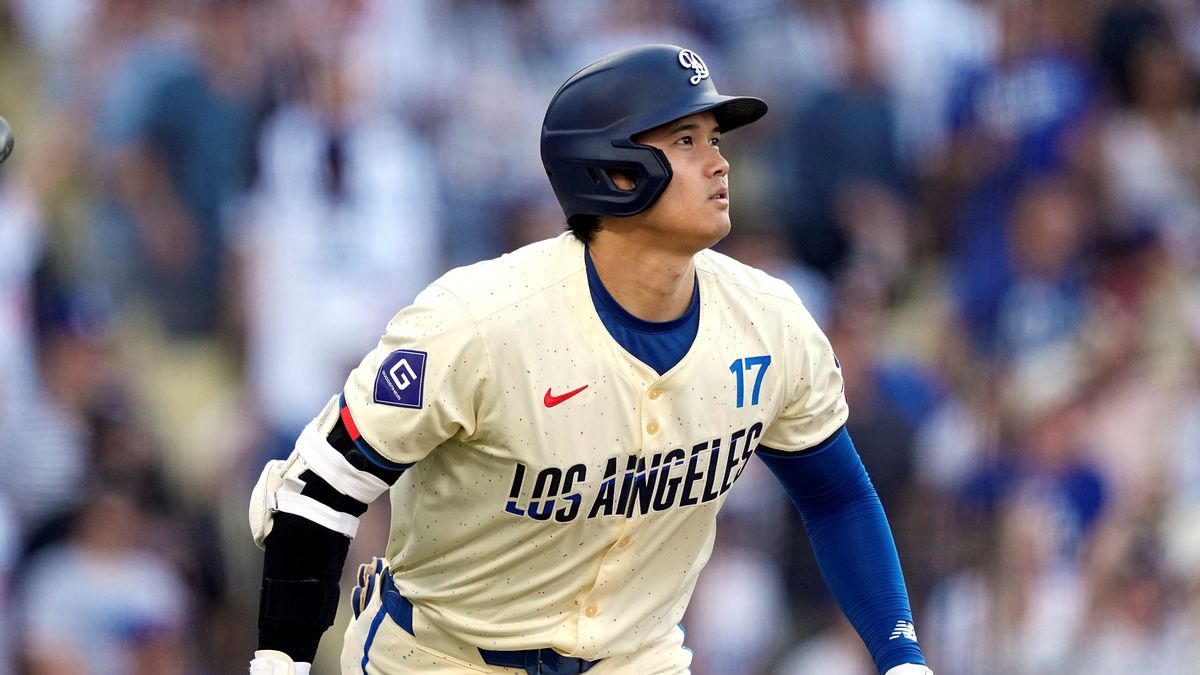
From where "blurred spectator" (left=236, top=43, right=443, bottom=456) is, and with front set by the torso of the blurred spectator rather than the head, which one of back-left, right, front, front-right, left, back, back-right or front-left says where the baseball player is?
front

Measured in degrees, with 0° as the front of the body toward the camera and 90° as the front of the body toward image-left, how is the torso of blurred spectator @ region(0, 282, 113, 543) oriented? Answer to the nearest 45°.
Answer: approximately 315°

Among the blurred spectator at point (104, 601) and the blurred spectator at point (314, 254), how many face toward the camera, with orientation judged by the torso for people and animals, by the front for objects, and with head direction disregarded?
2

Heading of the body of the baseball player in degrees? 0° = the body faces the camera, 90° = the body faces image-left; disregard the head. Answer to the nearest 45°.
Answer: approximately 315°

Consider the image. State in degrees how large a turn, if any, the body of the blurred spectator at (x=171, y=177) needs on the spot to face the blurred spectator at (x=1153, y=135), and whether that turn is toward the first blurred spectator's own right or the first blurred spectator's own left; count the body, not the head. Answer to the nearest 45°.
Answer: approximately 45° to the first blurred spectator's own left

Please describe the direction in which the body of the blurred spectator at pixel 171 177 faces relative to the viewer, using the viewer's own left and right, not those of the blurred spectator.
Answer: facing the viewer and to the right of the viewer

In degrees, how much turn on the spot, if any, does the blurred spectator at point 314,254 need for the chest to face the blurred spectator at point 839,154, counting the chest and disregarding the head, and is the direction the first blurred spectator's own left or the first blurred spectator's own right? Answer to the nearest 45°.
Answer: approximately 90° to the first blurred spectator's own left

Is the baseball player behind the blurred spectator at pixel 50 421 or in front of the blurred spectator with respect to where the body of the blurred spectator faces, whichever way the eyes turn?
in front

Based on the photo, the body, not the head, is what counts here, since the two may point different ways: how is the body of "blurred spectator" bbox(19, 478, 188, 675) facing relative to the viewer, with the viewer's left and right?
facing the viewer
